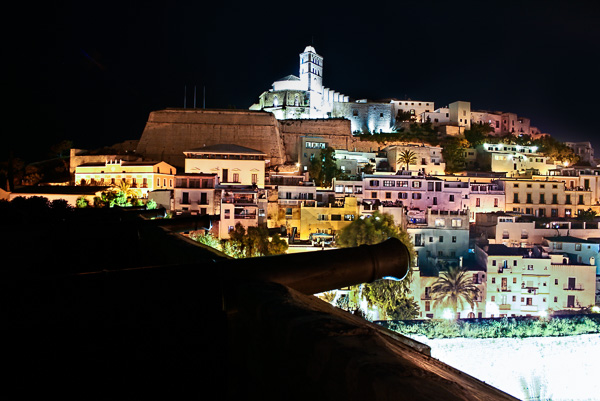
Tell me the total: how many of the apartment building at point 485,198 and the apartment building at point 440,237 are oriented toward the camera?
2

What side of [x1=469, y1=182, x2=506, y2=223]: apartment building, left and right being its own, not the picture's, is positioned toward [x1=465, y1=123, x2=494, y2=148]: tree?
back

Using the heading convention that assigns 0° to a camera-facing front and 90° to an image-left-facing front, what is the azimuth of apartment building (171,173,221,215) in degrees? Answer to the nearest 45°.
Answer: approximately 0°

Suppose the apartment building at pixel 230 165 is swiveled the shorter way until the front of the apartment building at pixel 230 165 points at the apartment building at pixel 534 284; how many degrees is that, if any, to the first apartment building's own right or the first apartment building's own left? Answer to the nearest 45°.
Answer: approximately 45° to the first apartment building's own left

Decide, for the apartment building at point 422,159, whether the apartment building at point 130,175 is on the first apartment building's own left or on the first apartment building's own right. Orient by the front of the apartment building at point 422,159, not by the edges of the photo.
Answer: on the first apartment building's own right

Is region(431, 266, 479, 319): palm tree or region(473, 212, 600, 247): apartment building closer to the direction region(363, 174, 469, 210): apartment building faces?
the palm tree

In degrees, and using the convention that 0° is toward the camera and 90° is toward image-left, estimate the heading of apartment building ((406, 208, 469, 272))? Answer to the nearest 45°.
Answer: approximately 0°
